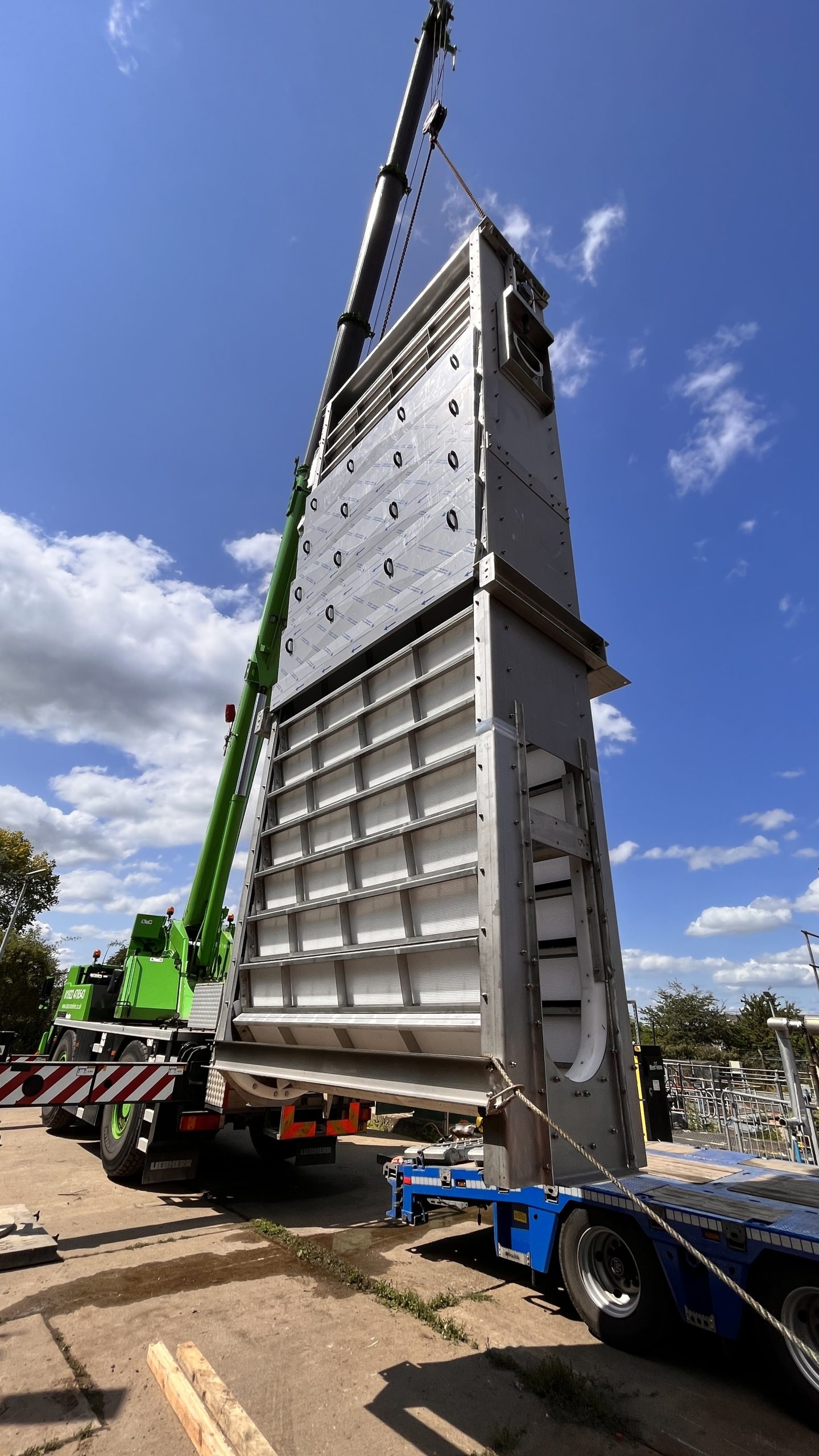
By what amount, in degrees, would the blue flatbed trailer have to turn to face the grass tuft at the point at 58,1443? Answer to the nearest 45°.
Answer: approximately 90° to its right

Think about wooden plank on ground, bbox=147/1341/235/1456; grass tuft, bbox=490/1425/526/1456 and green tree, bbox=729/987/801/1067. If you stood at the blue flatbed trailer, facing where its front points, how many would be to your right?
2

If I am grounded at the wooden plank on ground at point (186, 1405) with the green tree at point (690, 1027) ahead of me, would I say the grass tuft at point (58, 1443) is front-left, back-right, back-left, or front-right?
back-left

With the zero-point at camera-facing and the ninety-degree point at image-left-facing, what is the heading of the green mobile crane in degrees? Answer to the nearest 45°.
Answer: approximately 135°

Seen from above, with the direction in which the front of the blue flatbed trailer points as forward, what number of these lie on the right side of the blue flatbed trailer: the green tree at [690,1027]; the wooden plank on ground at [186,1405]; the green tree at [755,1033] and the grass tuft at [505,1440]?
2

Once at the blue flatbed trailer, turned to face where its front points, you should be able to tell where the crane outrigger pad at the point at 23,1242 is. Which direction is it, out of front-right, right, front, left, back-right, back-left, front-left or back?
back-right

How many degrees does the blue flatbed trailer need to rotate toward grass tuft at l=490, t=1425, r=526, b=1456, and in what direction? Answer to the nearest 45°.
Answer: approximately 90° to its right

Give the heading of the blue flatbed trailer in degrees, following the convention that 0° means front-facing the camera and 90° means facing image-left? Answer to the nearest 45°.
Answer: approximately 315°

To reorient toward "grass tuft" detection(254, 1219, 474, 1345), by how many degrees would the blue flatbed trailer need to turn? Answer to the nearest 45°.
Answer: approximately 180°

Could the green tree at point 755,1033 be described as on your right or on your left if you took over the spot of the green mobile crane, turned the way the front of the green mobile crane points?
on your right
